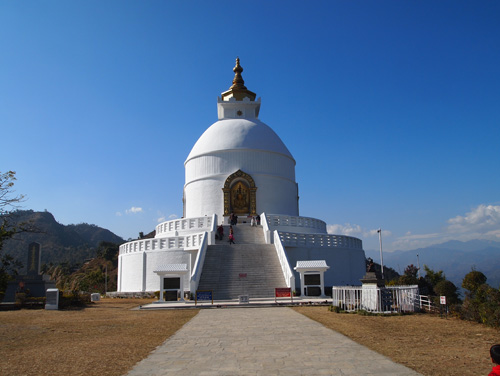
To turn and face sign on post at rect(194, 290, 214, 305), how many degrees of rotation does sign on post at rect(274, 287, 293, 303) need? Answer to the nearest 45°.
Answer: approximately 90° to its right

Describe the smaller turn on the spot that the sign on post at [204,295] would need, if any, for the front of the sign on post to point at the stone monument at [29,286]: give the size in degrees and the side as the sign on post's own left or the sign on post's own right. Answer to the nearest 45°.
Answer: approximately 135° to the sign on post's own right

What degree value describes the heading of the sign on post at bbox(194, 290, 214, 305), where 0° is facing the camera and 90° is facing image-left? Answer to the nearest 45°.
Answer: approximately 0°

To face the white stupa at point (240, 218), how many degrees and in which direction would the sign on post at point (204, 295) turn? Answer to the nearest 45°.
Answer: approximately 180°

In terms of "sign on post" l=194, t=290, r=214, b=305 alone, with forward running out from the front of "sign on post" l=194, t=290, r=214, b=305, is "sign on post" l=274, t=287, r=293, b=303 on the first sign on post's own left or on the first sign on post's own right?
on the first sign on post's own left

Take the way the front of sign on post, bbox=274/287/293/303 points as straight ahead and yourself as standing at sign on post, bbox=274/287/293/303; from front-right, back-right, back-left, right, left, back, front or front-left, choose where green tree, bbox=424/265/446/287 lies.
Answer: back-left

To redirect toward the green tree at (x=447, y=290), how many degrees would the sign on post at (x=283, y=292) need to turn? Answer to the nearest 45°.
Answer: approximately 90° to its left

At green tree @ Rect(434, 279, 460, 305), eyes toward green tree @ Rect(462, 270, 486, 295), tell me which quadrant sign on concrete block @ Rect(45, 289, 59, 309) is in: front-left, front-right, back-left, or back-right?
back-left

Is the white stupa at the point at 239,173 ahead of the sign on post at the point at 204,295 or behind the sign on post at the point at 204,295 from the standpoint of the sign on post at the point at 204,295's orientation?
behind

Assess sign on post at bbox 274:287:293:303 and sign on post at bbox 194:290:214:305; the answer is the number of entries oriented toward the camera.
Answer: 2
